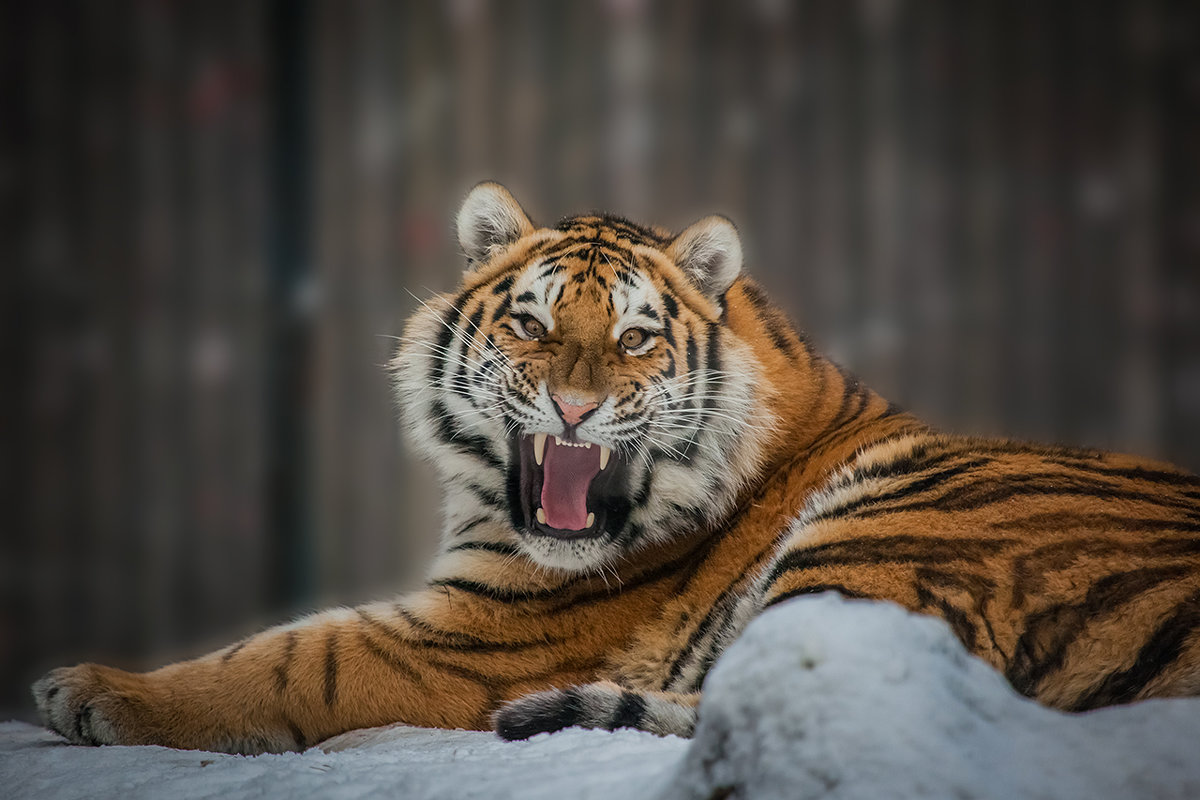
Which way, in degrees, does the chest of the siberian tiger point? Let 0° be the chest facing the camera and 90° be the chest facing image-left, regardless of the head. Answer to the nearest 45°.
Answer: approximately 90°
